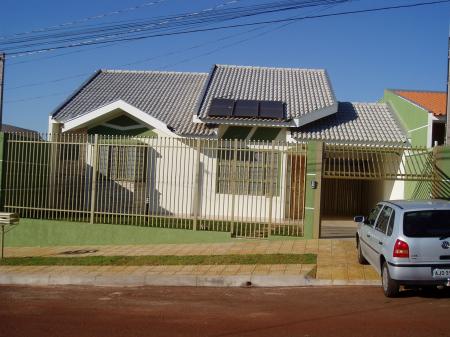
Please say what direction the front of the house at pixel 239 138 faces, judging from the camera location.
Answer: facing the viewer

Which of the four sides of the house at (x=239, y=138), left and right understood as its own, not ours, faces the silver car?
front

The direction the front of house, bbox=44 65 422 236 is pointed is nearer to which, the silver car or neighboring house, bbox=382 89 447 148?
the silver car

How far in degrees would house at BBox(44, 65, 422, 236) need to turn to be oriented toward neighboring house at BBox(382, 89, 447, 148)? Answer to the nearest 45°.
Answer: approximately 90° to its left
